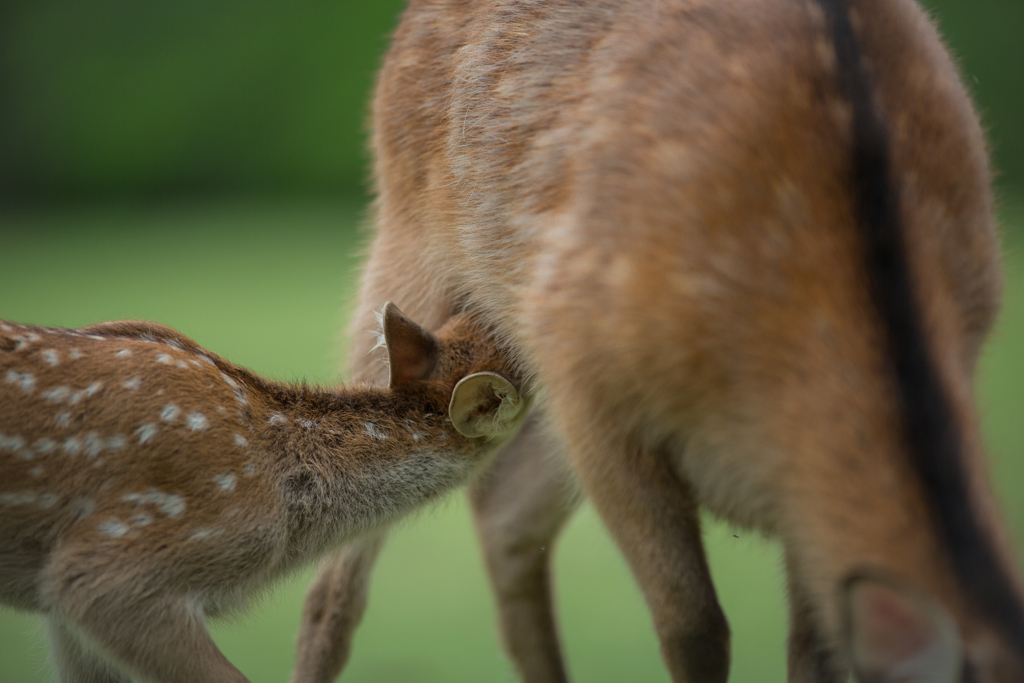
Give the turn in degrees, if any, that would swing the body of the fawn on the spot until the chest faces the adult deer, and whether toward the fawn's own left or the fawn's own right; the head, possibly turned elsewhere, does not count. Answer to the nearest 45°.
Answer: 0° — it already faces it

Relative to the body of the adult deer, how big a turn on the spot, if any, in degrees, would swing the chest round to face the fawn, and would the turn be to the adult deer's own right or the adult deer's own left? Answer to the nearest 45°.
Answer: approximately 135° to the adult deer's own right

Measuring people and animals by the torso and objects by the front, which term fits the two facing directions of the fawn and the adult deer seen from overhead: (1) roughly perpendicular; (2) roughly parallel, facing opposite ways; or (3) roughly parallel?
roughly perpendicular

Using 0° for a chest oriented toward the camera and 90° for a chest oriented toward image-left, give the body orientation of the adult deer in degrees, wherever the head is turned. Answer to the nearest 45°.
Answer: approximately 315°

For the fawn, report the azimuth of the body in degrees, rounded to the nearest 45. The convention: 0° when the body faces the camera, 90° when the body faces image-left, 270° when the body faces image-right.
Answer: approximately 270°
